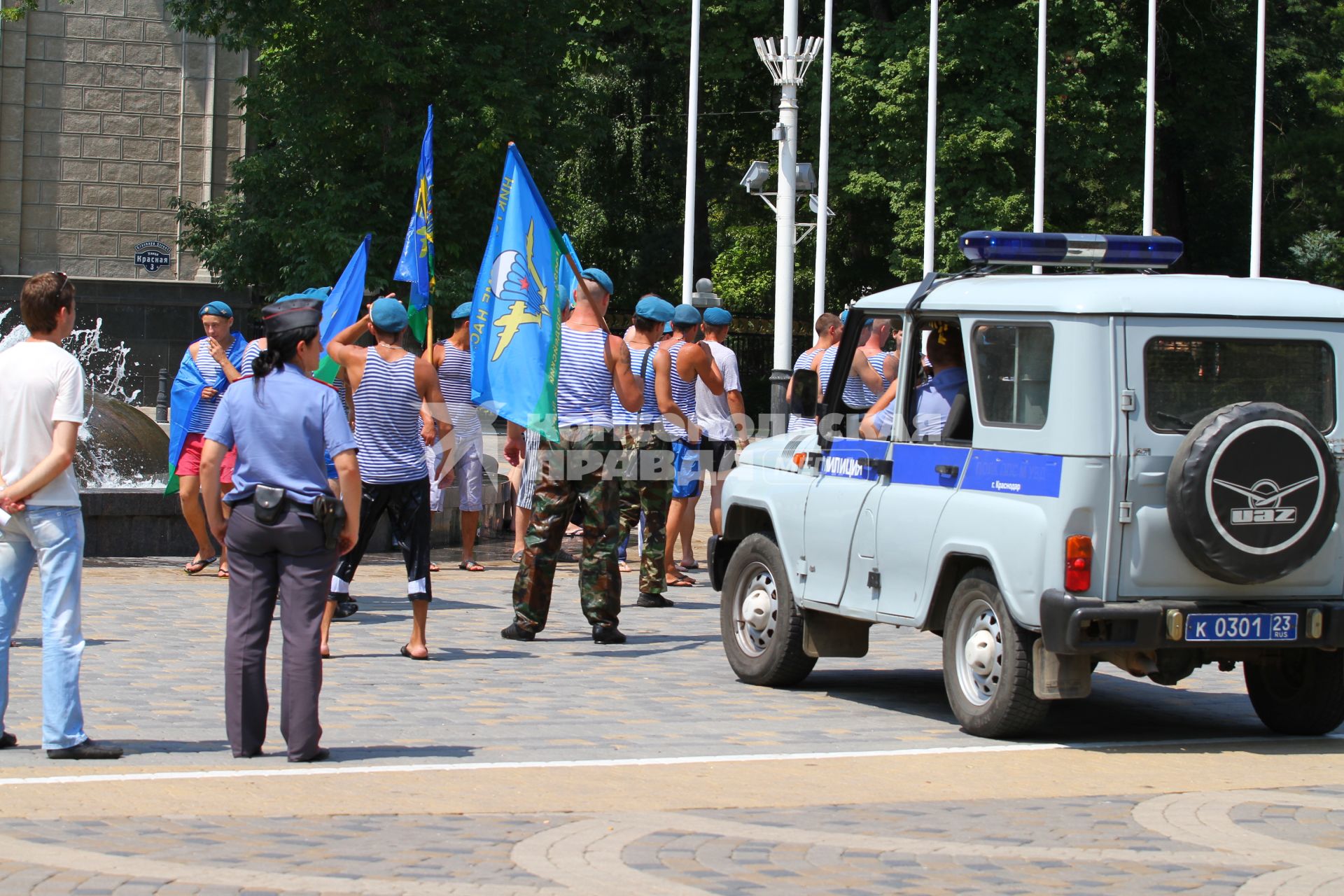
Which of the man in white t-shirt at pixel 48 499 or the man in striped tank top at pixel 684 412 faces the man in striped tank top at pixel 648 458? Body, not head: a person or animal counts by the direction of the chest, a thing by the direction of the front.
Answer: the man in white t-shirt

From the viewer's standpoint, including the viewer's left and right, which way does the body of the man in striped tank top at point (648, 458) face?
facing away from the viewer and to the right of the viewer

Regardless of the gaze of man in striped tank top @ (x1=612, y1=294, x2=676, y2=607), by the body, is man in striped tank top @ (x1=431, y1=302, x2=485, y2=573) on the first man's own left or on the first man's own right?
on the first man's own left

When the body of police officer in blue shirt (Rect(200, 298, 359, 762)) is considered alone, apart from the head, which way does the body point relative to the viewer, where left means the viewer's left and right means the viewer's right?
facing away from the viewer and to the right of the viewer

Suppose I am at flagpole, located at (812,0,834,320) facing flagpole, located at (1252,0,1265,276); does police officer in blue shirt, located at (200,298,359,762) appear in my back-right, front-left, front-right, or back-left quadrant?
back-right

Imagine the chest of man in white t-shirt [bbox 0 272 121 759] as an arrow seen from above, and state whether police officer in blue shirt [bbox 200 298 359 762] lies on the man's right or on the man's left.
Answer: on the man's right

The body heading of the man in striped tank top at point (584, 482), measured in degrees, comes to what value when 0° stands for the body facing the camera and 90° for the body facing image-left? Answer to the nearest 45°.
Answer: approximately 180°
